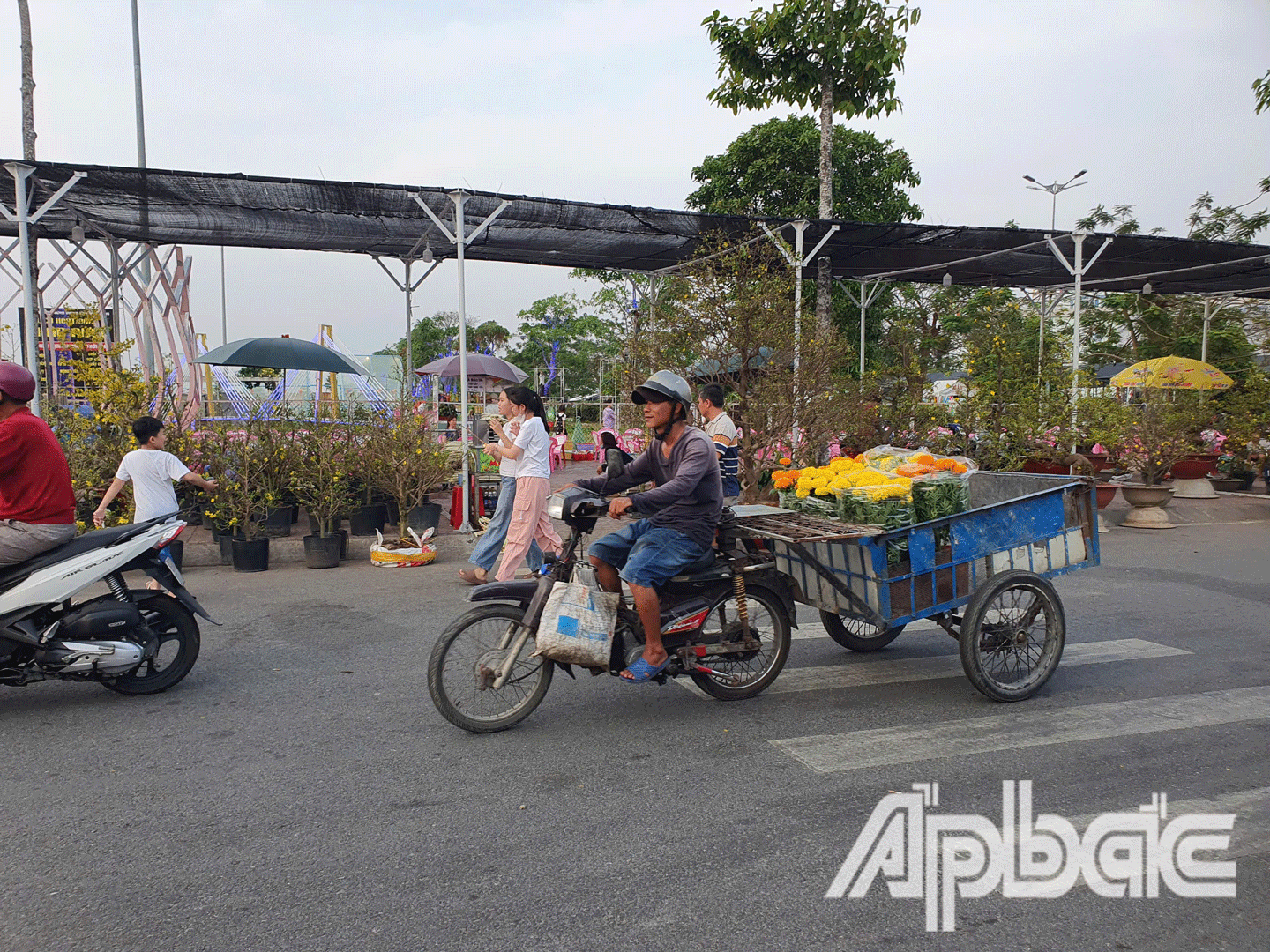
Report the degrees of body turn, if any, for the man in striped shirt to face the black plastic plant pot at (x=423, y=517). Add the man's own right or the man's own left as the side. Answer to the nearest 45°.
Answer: approximately 45° to the man's own right

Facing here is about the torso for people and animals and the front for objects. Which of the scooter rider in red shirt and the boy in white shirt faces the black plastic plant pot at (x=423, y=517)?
the boy in white shirt

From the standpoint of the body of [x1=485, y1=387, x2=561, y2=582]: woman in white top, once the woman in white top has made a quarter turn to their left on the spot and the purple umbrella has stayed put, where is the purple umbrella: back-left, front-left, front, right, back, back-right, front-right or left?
back

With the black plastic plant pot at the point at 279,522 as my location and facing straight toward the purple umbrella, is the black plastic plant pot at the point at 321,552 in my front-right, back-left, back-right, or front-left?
back-right

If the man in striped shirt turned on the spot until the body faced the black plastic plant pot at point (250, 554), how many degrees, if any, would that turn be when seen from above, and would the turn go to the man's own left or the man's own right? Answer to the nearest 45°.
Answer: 0° — they already face it

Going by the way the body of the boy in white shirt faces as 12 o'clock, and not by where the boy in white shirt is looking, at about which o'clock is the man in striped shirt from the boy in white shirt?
The man in striped shirt is roughly at 2 o'clock from the boy in white shirt.

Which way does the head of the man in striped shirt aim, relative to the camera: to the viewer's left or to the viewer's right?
to the viewer's left

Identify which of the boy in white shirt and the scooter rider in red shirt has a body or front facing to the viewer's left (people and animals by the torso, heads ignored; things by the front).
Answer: the scooter rider in red shirt

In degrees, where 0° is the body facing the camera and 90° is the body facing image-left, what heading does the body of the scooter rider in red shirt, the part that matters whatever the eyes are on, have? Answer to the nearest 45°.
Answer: approximately 90°

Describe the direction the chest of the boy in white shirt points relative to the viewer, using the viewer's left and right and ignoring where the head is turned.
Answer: facing away from the viewer and to the right of the viewer

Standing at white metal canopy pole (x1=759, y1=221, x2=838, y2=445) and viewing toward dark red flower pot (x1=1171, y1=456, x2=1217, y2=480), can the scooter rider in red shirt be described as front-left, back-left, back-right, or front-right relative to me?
back-right

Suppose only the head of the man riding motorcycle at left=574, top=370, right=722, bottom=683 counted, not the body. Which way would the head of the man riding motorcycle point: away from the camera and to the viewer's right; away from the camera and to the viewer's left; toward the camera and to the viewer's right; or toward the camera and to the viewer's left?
toward the camera and to the viewer's left
